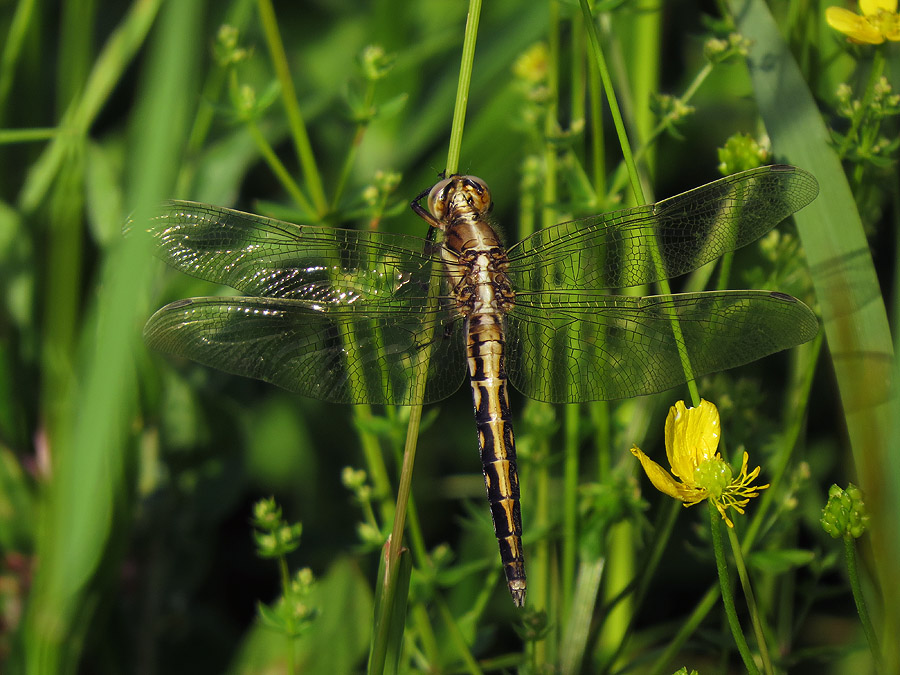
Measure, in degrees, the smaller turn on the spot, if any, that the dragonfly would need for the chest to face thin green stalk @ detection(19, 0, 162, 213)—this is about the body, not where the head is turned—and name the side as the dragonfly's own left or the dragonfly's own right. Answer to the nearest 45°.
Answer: approximately 90° to the dragonfly's own left

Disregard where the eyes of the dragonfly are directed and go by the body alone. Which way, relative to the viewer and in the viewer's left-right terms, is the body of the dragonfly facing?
facing away from the viewer

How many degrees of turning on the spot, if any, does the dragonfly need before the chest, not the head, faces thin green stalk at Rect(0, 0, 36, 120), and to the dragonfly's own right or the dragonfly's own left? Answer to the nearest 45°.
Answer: approximately 90° to the dragonfly's own left
